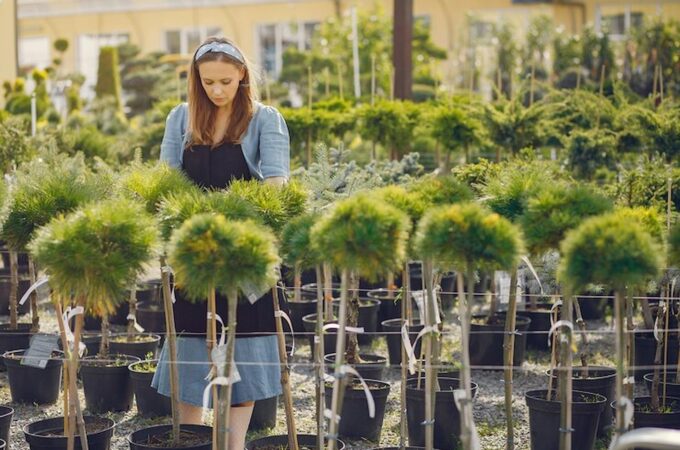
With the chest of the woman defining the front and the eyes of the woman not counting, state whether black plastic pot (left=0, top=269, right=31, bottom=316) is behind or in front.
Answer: behind

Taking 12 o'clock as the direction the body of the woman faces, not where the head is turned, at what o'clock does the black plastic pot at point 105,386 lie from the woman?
The black plastic pot is roughly at 5 o'clock from the woman.

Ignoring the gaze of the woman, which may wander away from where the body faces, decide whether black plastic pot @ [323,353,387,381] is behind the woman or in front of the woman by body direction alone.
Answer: behind

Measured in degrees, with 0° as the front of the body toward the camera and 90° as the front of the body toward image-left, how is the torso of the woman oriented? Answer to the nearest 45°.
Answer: approximately 0°

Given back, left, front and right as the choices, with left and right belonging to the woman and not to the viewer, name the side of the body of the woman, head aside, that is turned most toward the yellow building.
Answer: back

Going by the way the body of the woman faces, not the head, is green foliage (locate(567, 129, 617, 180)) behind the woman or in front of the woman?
behind

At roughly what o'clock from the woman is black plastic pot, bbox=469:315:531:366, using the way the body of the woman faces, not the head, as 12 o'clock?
The black plastic pot is roughly at 7 o'clock from the woman.

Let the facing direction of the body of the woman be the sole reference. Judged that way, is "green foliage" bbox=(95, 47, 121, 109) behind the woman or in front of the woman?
behind

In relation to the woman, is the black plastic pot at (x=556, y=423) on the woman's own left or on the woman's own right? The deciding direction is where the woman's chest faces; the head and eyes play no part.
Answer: on the woman's own left
